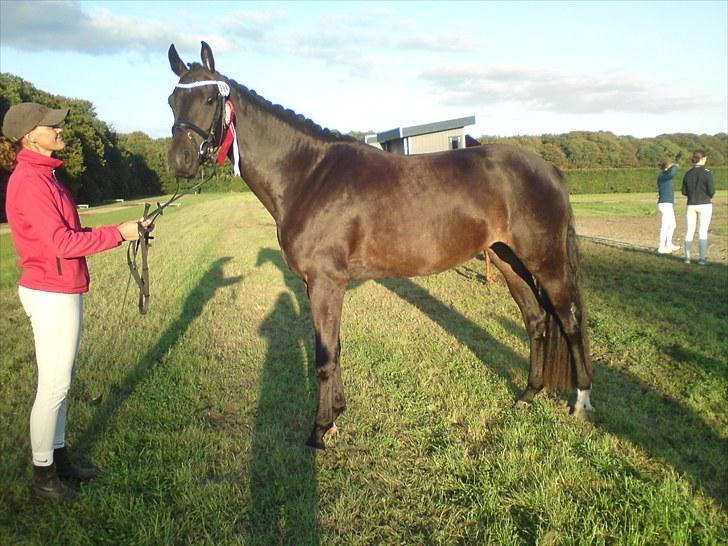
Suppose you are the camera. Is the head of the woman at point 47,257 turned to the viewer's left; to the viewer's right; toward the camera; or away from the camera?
to the viewer's right

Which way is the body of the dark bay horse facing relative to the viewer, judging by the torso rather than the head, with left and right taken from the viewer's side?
facing to the left of the viewer

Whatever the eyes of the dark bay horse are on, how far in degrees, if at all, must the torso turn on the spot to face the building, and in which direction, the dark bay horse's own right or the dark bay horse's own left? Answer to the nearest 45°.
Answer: approximately 90° to the dark bay horse's own right

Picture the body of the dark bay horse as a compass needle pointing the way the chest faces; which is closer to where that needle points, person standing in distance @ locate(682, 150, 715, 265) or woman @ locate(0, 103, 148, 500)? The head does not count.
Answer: the woman

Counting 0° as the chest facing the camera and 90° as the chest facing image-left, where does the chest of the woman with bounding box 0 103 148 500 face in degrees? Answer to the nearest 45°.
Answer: approximately 270°

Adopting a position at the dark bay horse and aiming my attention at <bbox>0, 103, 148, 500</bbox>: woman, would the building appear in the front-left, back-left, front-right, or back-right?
back-right

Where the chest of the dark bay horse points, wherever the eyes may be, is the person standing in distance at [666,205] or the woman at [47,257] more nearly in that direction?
the woman
